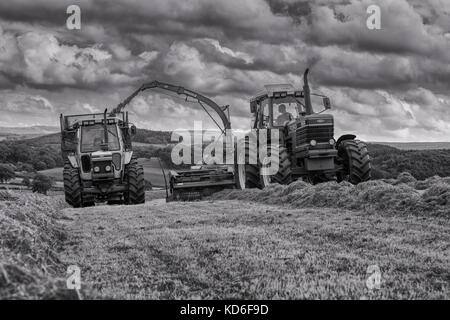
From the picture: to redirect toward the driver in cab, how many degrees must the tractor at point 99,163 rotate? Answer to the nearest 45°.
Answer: approximately 90° to its left

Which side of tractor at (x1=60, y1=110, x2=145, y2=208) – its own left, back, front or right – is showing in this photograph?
front

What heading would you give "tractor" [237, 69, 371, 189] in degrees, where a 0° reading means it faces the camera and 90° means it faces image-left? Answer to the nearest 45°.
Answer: approximately 315°
